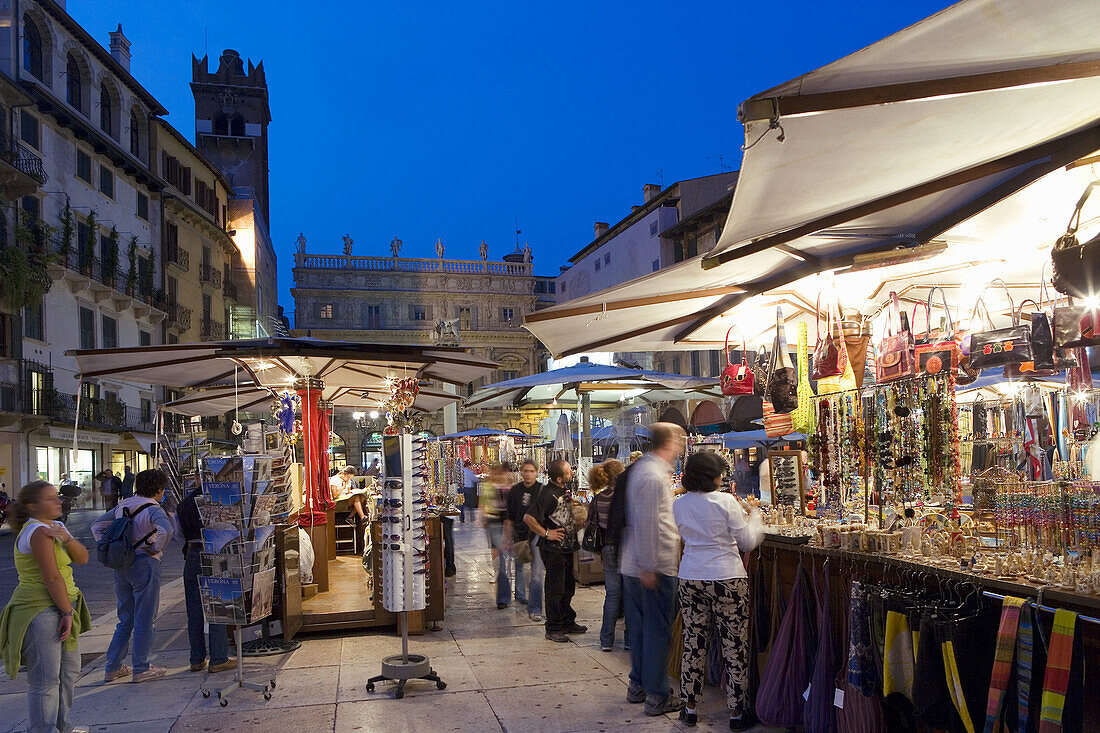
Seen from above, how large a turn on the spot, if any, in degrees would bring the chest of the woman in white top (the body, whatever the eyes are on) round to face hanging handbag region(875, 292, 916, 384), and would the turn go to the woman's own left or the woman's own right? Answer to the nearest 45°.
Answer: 0° — they already face it

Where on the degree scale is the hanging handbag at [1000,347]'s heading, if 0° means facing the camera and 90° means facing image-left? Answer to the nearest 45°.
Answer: approximately 0°

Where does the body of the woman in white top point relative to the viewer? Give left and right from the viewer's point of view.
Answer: facing away from the viewer and to the right of the viewer

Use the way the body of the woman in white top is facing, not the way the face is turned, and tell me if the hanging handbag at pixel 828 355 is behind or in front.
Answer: in front

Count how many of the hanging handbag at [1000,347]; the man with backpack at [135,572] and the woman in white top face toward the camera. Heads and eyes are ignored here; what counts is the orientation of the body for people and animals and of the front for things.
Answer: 1

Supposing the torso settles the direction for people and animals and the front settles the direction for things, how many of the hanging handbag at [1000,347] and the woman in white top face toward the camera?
1

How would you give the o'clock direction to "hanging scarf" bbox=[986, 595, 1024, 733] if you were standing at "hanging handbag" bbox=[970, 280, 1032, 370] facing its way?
The hanging scarf is roughly at 12 o'clock from the hanging handbag.

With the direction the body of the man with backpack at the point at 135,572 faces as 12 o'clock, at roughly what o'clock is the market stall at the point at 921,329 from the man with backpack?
The market stall is roughly at 3 o'clock from the man with backpack.
